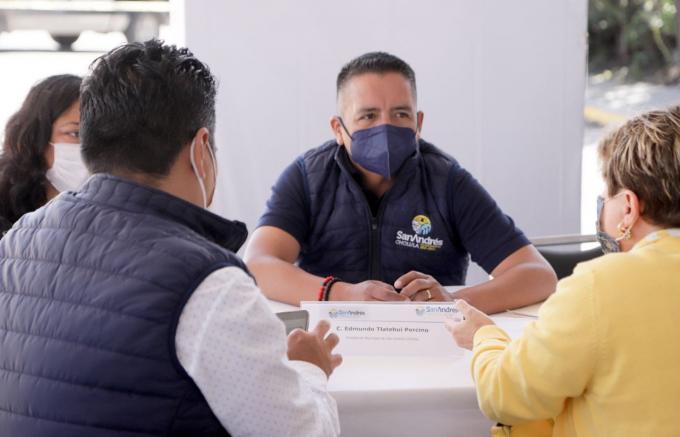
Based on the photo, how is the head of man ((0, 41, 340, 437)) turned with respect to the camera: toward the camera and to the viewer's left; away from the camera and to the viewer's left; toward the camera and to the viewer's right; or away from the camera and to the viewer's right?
away from the camera and to the viewer's right

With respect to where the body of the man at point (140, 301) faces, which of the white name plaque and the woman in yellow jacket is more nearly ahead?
the white name plaque

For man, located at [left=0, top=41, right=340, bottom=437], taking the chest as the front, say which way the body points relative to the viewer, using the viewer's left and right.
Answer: facing away from the viewer and to the right of the viewer

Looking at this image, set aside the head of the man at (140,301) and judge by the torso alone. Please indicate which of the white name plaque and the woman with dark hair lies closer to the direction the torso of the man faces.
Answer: the white name plaque

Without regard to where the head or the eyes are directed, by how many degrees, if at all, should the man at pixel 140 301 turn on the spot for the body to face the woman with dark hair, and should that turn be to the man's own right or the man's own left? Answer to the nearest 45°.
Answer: approximately 45° to the man's own left

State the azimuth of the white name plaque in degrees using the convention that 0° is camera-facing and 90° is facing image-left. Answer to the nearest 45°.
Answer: approximately 0°

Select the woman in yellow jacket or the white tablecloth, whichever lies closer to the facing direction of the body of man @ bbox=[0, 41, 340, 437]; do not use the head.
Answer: the white tablecloth

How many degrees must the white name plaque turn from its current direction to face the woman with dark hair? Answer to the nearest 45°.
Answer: approximately 135° to its right

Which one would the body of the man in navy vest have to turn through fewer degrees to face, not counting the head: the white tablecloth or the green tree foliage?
the white tablecloth

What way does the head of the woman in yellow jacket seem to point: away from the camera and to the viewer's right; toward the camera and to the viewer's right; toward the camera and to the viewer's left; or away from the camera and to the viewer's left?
away from the camera and to the viewer's left
